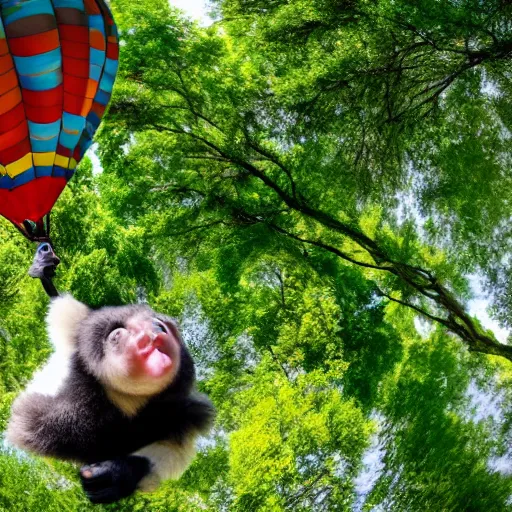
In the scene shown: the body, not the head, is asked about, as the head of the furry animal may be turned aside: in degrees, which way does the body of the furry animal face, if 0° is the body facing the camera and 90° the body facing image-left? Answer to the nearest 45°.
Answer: approximately 315°

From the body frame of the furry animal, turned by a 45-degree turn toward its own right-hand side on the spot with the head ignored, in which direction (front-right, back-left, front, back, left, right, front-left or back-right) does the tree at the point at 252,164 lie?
back
